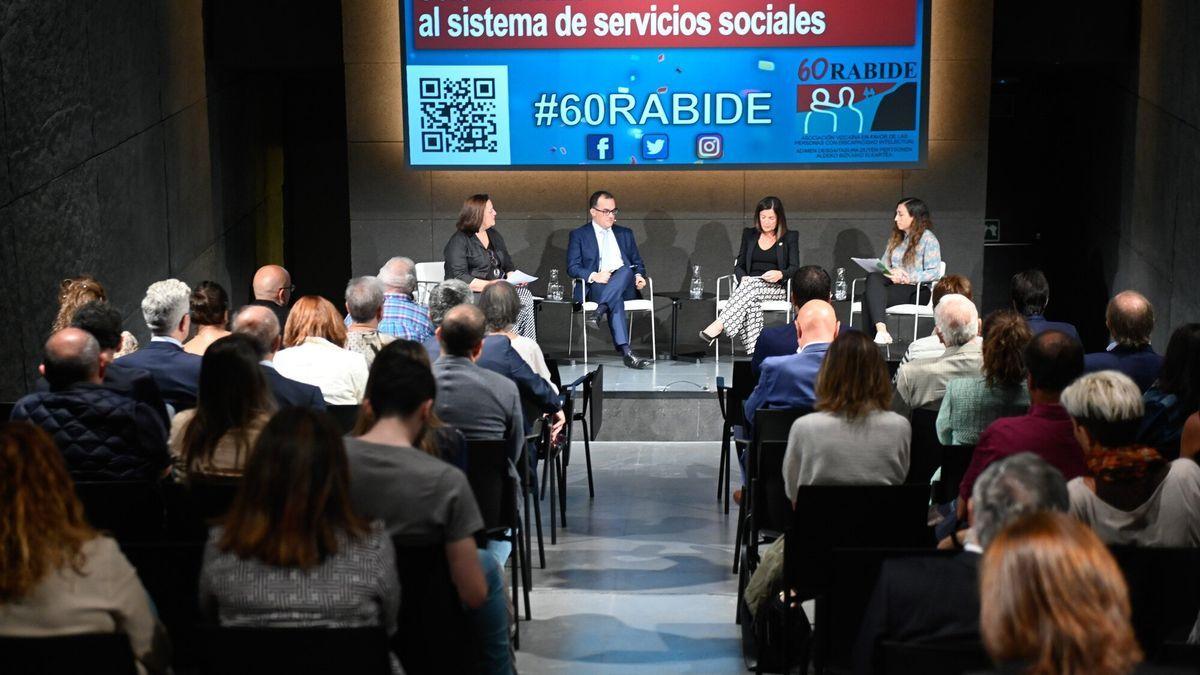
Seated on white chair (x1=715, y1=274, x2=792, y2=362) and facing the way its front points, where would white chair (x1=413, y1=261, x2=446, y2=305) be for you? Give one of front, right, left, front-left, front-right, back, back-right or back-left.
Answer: right

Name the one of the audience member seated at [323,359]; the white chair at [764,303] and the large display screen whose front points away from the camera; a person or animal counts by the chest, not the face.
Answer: the audience member seated

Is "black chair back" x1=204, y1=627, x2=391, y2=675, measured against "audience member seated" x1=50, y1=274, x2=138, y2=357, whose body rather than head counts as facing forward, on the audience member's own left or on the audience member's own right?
on the audience member's own right

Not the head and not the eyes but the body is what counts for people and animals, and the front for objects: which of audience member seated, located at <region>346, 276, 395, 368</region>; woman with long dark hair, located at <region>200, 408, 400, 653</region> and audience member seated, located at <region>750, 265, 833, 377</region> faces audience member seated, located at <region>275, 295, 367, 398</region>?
the woman with long dark hair

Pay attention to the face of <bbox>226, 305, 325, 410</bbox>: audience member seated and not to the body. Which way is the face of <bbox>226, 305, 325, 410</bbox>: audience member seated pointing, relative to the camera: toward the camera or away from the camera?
away from the camera

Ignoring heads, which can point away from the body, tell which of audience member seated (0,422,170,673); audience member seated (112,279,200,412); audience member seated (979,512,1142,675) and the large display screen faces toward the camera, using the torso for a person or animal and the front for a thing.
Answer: the large display screen

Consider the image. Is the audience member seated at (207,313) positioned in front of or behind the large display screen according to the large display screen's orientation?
in front

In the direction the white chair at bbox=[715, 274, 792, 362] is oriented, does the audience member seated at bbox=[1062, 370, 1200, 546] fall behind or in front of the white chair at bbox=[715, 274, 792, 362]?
in front

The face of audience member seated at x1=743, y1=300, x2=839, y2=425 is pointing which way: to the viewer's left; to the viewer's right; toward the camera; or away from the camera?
away from the camera

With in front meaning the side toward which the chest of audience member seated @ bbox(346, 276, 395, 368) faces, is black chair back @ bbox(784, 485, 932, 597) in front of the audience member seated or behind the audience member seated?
behind

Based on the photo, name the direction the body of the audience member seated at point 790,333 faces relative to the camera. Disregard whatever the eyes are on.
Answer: away from the camera

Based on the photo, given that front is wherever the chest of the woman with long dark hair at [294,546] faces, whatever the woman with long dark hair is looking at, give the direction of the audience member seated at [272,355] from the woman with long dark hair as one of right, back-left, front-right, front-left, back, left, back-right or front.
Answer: front

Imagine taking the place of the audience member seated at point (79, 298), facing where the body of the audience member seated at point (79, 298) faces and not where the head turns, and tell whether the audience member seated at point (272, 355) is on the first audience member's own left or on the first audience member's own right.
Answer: on the first audience member's own right

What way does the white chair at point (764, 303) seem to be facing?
toward the camera

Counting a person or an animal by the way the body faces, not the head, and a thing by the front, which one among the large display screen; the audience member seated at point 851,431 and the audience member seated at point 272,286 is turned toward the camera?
the large display screen

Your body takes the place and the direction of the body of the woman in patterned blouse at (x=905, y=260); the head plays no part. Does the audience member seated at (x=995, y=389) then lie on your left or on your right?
on your left

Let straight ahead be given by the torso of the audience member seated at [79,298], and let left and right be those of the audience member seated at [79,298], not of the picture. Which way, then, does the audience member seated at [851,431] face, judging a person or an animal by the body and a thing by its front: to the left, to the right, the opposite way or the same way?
the same way

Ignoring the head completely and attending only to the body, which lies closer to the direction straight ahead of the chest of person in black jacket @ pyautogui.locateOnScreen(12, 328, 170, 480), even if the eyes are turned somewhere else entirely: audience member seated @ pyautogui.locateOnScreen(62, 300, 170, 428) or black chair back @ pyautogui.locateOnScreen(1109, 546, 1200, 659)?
the audience member seated

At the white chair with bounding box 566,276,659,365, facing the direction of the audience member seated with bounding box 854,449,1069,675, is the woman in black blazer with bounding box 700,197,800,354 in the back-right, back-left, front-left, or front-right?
front-left

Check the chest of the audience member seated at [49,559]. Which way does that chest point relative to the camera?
away from the camera

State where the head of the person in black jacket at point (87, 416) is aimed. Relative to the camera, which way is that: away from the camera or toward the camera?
away from the camera

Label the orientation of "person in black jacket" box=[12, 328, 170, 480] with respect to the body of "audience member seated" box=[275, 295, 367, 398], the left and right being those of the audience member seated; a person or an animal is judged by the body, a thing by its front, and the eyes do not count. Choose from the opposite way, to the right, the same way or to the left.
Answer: the same way

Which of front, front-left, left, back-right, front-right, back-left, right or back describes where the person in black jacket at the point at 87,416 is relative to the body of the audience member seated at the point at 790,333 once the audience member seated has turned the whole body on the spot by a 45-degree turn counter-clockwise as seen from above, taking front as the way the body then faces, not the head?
left

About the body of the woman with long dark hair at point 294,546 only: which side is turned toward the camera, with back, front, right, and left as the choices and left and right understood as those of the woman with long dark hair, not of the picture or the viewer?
back

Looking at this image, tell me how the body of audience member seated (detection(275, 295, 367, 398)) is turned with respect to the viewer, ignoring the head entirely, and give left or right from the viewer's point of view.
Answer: facing away from the viewer
